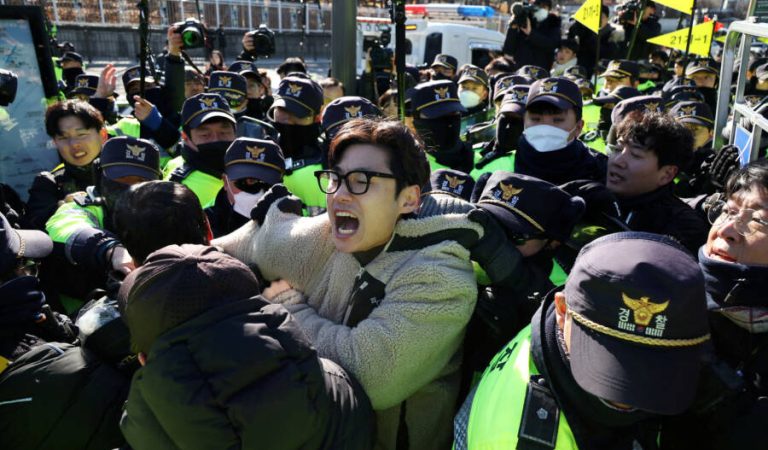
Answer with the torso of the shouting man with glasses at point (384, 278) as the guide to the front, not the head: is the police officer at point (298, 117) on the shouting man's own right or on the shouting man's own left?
on the shouting man's own right

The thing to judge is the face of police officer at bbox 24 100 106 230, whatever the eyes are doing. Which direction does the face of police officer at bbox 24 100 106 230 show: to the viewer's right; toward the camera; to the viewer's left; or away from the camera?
toward the camera

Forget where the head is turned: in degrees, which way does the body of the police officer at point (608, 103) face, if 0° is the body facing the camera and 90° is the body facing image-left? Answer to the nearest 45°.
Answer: approximately 45°

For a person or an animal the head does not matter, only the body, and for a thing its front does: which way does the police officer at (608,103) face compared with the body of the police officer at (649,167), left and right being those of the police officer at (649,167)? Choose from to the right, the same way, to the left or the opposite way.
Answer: the same way

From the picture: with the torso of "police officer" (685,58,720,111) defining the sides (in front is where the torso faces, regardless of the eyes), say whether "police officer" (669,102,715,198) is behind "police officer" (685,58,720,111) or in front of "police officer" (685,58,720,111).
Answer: in front

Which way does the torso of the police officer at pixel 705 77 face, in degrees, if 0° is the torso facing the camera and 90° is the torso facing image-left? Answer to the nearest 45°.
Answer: approximately 0°

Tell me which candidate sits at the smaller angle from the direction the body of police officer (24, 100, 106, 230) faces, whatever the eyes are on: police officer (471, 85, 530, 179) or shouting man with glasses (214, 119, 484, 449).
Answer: the shouting man with glasses

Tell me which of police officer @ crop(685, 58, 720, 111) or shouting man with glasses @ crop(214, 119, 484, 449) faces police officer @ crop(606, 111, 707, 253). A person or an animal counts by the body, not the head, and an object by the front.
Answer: police officer @ crop(685, 58, 720, 111)

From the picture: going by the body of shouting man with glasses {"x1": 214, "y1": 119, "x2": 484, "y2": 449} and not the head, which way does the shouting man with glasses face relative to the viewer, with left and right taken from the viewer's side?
facing the viewer and to the left of the viewer

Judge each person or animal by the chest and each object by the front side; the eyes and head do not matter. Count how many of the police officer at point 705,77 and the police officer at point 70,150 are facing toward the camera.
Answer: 2

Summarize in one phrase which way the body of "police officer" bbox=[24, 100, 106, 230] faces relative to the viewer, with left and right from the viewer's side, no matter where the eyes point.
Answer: facing the viewer

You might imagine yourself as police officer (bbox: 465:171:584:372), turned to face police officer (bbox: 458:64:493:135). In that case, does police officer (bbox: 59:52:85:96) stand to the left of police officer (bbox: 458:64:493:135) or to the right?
left

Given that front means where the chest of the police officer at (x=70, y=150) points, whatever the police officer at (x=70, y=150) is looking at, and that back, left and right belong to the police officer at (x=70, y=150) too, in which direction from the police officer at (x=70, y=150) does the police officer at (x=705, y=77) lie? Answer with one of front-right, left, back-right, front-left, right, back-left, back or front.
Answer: left
